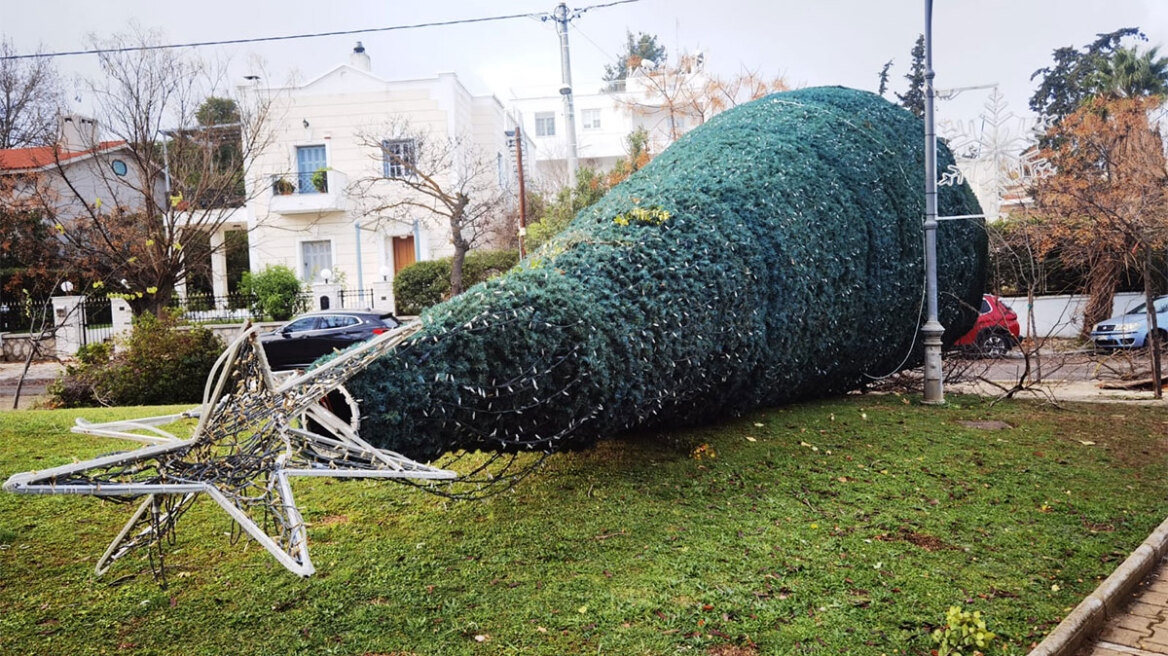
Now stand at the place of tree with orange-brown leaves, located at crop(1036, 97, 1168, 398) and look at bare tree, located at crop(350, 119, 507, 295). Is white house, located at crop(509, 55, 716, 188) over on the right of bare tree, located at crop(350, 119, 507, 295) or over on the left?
right

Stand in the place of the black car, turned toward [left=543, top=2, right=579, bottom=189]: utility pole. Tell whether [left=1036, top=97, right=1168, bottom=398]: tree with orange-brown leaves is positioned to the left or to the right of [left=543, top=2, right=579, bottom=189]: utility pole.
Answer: right

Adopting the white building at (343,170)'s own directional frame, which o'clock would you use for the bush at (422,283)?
The bush is roughly at 11 o'clock from the white building.

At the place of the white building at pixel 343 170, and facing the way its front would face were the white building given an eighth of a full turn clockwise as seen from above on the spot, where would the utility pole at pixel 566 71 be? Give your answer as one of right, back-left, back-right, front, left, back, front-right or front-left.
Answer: left

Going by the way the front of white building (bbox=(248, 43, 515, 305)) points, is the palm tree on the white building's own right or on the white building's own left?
on the white building's own left

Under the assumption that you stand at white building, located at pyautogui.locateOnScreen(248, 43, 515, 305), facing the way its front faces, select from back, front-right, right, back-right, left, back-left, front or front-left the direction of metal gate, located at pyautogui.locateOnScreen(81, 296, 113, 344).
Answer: front-right

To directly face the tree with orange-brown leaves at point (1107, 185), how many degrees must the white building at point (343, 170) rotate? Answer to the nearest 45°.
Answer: approximately 45° to its left

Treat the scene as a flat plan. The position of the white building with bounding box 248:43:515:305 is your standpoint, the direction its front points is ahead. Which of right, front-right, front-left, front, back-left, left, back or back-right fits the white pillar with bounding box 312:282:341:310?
front

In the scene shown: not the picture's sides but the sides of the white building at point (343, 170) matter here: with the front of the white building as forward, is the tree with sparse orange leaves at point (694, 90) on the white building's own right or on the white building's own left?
on the white building's own left

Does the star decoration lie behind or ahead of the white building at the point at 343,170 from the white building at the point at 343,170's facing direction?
ahead

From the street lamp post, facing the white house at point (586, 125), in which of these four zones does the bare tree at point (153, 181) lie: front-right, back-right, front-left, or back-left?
front-left

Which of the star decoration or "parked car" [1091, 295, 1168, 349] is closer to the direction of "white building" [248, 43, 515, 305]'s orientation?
the star decoration

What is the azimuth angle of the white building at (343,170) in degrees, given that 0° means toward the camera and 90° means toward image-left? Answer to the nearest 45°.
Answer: approximately 0°

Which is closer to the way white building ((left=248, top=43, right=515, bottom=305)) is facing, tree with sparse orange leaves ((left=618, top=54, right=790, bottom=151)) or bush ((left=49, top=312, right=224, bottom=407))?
the bush

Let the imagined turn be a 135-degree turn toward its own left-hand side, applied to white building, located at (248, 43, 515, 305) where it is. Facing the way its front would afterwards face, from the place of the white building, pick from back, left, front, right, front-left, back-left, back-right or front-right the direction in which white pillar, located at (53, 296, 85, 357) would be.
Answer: back

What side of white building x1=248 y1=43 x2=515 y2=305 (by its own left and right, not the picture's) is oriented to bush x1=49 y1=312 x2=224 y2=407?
front

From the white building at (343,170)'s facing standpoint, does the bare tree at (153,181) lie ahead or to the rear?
ahead
